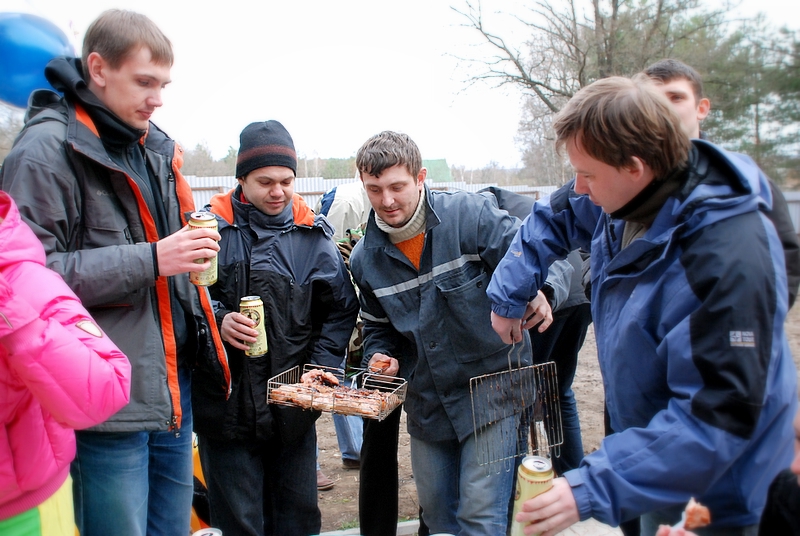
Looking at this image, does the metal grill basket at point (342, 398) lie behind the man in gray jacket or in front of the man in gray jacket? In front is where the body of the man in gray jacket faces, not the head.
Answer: in front

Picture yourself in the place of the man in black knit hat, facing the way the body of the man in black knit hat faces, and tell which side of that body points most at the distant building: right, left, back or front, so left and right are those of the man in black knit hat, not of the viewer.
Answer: back

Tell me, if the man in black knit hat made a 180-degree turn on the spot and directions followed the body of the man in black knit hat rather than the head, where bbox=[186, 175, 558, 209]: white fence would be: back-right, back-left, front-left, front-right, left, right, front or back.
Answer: front

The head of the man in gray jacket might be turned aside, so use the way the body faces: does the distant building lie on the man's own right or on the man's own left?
on the man's own left

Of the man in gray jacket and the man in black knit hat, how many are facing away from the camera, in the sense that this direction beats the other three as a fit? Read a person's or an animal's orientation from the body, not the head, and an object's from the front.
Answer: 0

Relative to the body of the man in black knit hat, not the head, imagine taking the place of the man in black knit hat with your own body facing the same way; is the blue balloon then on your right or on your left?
on your right

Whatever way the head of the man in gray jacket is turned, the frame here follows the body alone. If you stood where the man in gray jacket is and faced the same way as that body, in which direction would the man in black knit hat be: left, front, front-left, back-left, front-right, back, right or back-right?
left

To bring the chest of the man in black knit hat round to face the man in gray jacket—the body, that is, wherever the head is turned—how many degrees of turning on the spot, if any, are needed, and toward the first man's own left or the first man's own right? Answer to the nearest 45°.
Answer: approximately 45° to the first man's own right

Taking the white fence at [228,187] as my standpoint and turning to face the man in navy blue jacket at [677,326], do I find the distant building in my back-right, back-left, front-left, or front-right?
back-left

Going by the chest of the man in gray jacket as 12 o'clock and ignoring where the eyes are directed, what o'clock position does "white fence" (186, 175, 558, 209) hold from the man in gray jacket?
The white fence is roughly at 8 o'clock from the man in gray jacket.

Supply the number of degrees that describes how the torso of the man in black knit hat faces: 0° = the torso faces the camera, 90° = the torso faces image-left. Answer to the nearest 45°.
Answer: approximately 0°

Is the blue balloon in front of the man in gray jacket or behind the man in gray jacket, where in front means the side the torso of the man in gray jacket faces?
behind
